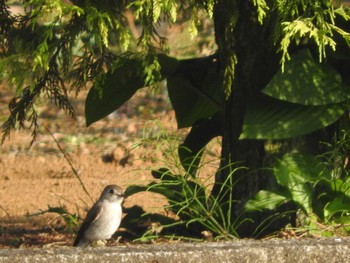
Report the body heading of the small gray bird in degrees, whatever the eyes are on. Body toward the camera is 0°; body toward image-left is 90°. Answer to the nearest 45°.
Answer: approximately 315°

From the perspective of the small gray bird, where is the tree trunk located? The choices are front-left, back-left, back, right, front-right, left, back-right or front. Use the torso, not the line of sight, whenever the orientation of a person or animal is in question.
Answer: front-left
